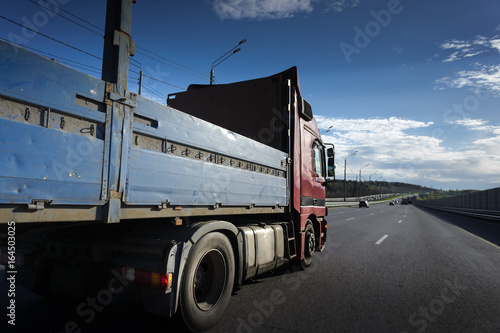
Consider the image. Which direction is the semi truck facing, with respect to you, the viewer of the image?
facing away from the viewer and to the right of the viewer

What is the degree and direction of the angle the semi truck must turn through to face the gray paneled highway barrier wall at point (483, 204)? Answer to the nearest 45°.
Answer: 0° — it already faces it
